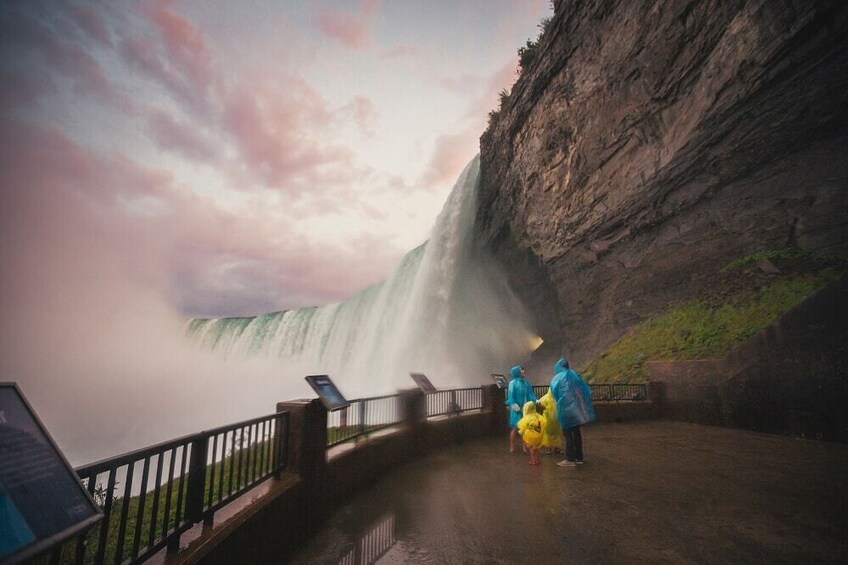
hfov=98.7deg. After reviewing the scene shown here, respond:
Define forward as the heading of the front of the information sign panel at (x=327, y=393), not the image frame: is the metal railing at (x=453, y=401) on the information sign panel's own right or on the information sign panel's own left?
on the information sign panel's own left

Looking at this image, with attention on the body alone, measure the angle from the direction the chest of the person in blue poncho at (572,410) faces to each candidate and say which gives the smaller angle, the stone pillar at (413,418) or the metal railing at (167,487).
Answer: the stone pillar

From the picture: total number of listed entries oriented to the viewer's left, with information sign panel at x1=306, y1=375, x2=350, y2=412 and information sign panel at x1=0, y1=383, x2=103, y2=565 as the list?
0

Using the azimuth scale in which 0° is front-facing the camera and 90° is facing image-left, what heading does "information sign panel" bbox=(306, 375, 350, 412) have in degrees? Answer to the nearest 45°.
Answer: approximately 315°

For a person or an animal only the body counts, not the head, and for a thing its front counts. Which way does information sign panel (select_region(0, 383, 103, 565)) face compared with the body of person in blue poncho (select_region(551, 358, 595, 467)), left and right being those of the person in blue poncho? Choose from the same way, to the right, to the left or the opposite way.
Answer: the opposite way

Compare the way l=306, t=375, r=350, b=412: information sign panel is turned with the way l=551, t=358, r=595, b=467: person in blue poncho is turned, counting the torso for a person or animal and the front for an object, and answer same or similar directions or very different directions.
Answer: very different directions

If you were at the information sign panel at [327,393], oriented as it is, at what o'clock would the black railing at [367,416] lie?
The black railing is roughly at 8 o'clock from the information sign panel.

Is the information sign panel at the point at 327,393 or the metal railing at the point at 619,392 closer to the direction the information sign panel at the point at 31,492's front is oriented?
the metal railing

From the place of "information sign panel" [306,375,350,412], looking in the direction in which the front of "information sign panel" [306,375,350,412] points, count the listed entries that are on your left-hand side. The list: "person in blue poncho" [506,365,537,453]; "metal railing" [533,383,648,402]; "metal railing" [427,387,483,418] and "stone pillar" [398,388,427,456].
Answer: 4

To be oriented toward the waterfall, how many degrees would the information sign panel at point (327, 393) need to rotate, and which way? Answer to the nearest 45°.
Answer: approximately 135° to its left

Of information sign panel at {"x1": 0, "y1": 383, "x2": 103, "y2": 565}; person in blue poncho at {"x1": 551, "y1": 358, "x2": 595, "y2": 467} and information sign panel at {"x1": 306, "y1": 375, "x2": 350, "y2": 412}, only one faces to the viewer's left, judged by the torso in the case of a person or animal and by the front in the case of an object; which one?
the person in blue poncho

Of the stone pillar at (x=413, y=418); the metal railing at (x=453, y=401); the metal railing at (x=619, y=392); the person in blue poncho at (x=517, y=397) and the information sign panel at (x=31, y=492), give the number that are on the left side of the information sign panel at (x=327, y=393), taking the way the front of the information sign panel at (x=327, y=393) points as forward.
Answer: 4

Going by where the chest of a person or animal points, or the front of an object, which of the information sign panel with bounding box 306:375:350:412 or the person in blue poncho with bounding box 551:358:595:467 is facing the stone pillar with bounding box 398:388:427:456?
the person in blue poncho
